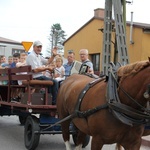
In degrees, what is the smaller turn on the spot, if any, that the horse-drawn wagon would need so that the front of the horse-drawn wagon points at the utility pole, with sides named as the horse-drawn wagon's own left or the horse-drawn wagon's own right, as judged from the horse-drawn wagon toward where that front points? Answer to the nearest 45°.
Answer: approximately 90° to the horse-drawn wagon's own left

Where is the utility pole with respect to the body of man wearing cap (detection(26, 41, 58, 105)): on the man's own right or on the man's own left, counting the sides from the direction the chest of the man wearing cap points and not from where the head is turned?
on the man's own left

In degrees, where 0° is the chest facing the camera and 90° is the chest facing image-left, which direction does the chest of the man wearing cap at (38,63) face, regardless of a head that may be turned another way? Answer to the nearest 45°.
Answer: approximately 315°

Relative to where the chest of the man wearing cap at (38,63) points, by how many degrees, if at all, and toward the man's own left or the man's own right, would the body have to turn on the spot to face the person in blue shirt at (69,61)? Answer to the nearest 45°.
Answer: approximately 90° to the man's own left

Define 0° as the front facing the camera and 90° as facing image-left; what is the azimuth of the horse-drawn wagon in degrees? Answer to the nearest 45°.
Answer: approximately 315°
